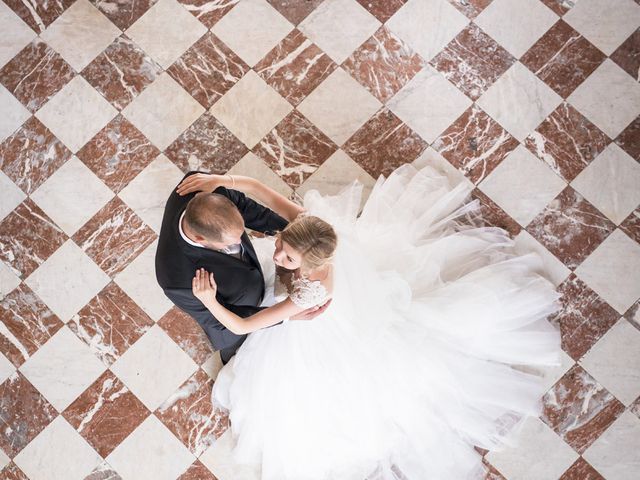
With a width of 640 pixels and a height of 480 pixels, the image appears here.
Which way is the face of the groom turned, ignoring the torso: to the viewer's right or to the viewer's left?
to the viewer's right

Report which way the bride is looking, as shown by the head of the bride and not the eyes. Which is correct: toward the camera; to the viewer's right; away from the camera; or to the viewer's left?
to the viewer's left

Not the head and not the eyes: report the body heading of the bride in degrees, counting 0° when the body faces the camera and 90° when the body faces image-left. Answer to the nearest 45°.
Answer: approximately 90°
